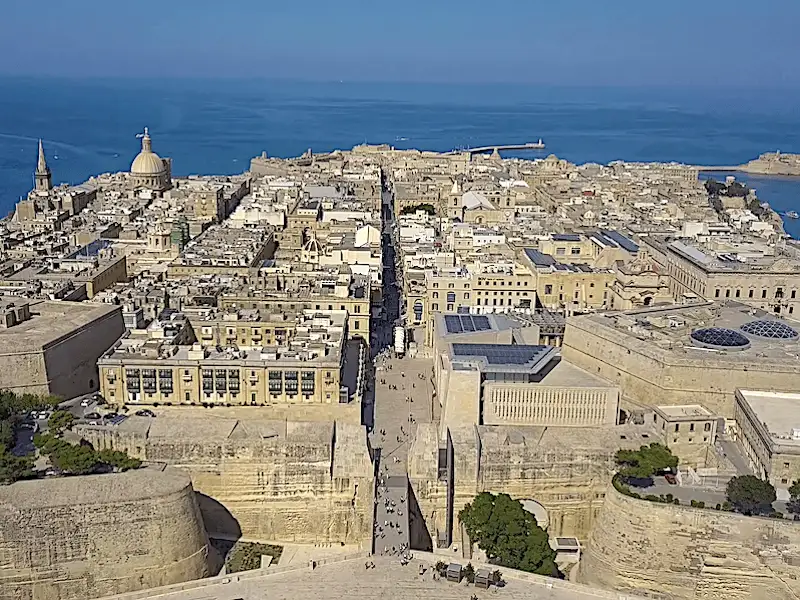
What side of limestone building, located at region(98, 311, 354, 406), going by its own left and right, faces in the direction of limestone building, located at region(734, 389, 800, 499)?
left

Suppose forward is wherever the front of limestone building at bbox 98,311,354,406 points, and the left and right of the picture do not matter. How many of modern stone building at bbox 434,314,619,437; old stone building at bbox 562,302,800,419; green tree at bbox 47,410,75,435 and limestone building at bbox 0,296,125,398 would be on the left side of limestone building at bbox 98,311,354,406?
2

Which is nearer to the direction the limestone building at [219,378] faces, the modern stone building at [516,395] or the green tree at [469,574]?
the green tree

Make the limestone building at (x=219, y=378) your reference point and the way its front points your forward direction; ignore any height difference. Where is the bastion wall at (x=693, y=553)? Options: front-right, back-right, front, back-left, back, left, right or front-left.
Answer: front-left

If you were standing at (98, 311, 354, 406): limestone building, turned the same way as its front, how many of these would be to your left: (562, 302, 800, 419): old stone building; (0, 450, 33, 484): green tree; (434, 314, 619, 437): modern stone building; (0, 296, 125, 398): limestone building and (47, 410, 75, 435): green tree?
2

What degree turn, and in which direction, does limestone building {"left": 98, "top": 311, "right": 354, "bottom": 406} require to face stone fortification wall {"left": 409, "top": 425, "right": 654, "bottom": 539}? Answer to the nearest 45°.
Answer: approximately 45° to its left

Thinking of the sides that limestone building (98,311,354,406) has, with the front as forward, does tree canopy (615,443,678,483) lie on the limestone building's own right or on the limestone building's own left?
on the limestone building's own left

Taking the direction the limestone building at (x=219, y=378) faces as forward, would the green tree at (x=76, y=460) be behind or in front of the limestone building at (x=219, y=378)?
in front

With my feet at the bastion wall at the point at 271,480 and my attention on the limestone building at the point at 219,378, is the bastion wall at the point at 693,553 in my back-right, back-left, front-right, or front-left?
back-right

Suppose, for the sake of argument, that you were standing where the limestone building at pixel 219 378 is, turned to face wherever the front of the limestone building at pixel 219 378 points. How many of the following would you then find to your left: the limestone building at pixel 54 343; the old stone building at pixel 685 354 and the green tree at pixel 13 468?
1

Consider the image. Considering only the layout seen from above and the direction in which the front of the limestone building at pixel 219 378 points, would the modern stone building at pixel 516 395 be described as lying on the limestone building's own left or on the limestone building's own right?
on the limestone building's own left

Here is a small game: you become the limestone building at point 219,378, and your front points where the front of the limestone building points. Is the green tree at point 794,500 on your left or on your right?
on your left

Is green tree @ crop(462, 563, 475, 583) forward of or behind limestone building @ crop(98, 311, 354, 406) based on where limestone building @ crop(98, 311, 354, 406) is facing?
forward

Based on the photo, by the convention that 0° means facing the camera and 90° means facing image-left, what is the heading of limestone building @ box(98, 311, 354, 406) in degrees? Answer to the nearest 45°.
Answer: approximately 0°

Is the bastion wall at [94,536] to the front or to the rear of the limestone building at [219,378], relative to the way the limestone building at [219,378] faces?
to the front

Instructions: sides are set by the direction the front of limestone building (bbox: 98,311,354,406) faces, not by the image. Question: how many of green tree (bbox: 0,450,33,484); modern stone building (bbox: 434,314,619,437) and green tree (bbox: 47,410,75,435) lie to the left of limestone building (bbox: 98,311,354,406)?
1
